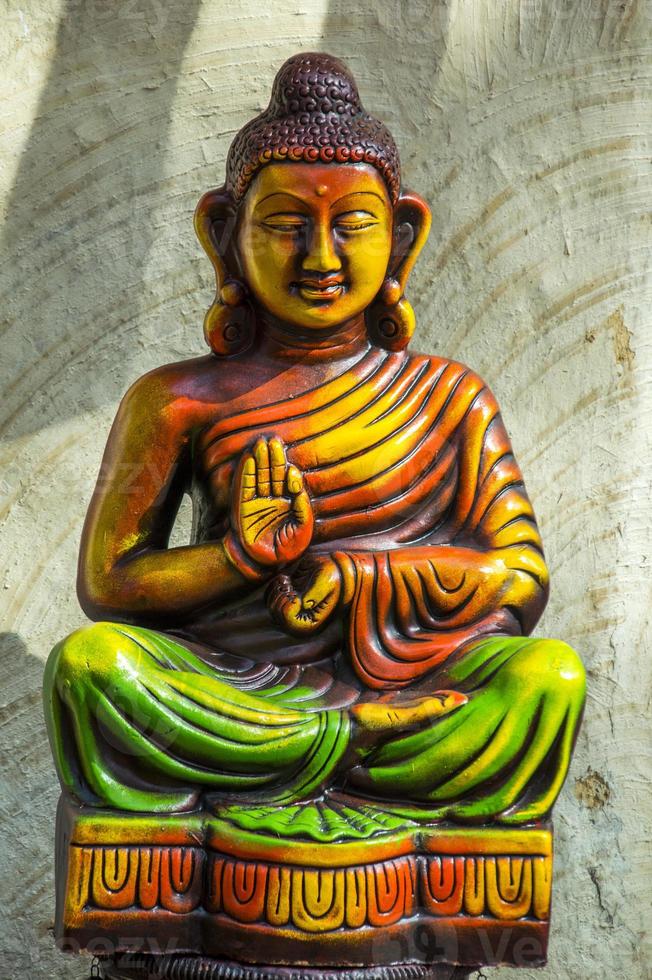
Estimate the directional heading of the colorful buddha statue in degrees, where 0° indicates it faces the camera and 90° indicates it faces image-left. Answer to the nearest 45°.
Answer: approximately 0°
